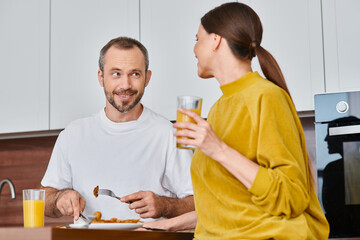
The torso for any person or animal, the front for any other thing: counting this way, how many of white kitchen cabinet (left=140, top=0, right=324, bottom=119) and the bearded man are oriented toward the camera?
2

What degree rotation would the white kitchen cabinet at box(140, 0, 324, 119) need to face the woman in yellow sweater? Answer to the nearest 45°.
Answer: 0° — it already faces them

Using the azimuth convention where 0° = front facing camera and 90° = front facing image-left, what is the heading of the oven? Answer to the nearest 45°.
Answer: approximately 0°

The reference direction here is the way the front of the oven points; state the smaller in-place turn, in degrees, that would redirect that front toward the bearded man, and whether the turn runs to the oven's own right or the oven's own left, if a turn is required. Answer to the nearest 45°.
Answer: approximately 90° to the oven's own right

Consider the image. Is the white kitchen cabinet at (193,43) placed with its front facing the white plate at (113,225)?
yes

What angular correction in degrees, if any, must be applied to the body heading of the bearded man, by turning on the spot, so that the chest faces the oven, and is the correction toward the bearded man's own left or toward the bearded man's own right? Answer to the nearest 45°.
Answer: approximately 90° to the bearded man's own left
